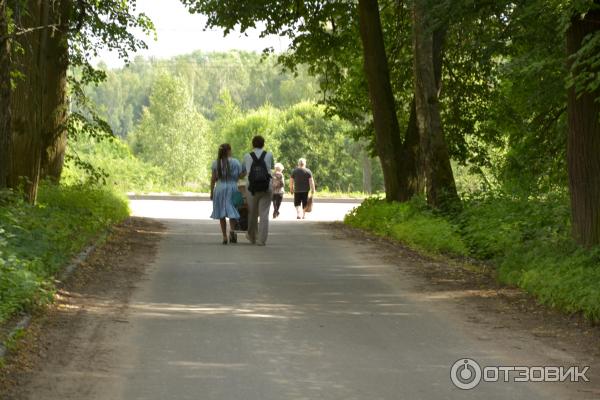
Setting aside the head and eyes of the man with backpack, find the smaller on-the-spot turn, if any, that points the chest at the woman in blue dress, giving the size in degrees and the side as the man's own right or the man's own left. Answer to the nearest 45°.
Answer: approximately 90° to the man's own left

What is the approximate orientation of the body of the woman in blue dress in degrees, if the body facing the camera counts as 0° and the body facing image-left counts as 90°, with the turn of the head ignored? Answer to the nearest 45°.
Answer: approximately 180°

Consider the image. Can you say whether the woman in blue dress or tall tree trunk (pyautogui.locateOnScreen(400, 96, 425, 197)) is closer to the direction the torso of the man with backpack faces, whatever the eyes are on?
the tall tree trunk

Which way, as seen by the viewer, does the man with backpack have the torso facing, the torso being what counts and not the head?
away from the camera

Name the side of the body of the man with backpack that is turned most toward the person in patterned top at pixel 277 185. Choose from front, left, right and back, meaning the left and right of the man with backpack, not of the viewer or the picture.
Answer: front

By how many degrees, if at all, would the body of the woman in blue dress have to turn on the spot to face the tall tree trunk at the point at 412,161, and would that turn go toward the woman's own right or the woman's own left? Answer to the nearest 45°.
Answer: approximately 45° to the woman's own right

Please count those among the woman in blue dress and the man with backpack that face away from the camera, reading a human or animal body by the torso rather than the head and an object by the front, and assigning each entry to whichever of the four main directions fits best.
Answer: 2

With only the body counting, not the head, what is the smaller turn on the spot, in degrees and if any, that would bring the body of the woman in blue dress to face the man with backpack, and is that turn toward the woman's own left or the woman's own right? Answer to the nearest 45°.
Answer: approximately 90° to the woman's own right

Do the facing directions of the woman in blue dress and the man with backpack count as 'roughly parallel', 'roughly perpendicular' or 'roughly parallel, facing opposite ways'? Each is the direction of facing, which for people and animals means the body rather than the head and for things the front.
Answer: roughly parallel
